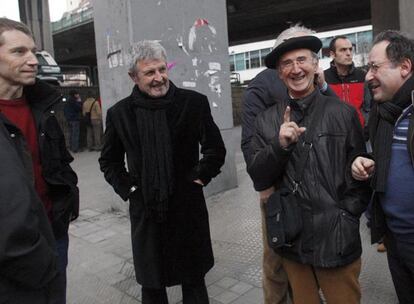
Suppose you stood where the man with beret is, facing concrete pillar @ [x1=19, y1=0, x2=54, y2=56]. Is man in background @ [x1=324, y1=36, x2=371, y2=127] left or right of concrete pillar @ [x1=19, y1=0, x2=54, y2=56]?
right

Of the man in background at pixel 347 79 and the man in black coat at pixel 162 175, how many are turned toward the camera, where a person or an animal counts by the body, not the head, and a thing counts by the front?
2

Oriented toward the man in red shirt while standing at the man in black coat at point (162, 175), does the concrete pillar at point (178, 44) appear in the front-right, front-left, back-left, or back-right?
back-right

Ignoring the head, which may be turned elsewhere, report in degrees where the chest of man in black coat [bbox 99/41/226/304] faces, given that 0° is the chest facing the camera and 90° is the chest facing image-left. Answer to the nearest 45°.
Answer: approximately 0°

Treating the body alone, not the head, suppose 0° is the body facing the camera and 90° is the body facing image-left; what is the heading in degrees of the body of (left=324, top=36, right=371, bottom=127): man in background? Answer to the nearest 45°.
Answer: approximately 0°

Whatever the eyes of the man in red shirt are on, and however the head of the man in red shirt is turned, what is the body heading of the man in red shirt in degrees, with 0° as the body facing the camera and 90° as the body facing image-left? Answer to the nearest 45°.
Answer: approximately 315°

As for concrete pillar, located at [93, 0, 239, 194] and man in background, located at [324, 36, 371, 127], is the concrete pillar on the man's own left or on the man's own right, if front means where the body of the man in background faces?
on the man's own right

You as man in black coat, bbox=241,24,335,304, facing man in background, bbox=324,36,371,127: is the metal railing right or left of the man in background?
left

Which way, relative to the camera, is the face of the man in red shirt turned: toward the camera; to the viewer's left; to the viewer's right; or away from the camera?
to the viewer's right

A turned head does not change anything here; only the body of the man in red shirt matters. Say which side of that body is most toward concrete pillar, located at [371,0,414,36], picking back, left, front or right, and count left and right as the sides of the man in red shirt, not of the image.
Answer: left
